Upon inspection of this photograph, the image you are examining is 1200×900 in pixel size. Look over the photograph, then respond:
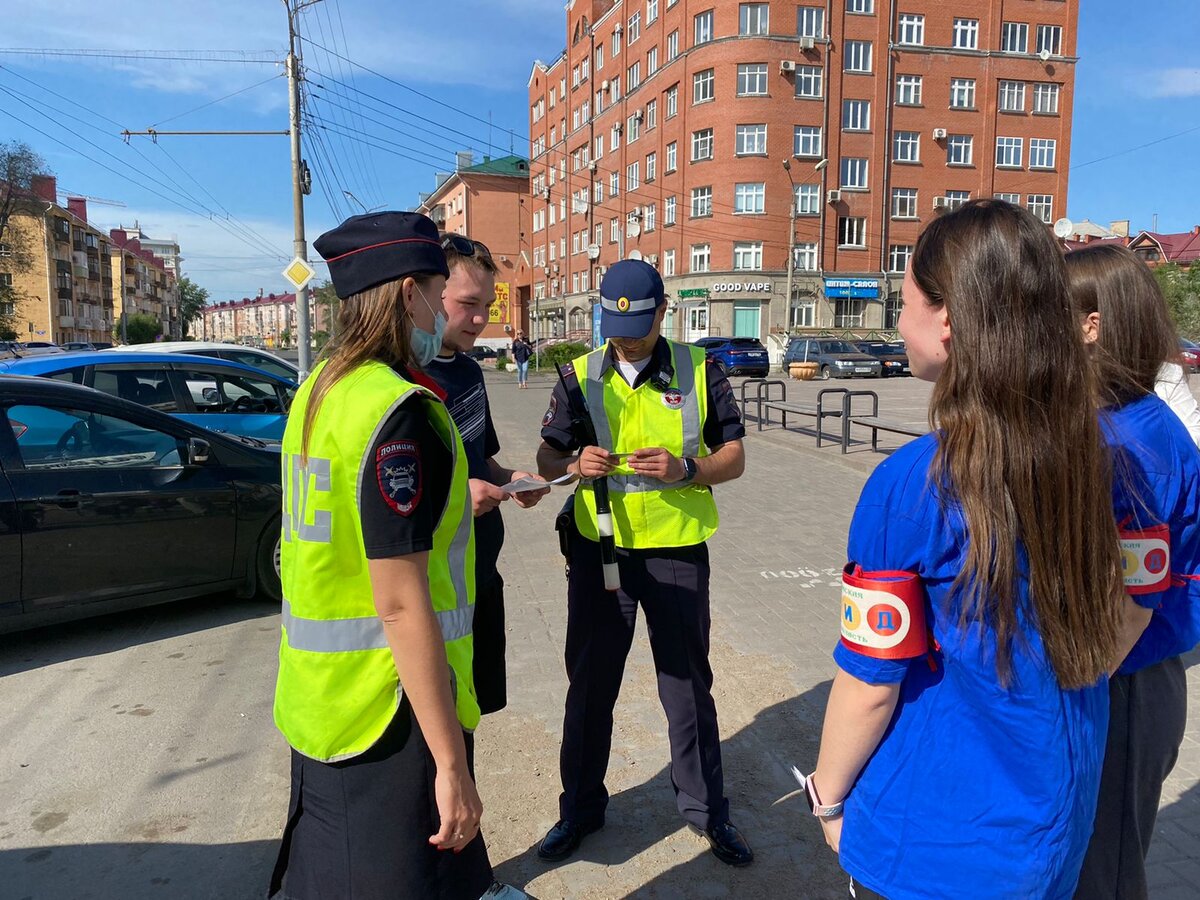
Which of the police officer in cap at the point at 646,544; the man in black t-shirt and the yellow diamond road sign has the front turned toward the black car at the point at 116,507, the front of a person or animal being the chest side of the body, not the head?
the yellow diamond road sign

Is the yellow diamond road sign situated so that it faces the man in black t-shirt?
yes

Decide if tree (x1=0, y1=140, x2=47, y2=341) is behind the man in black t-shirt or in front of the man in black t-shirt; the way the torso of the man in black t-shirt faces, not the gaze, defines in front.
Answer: behind

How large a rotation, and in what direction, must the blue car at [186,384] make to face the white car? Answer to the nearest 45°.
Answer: approximately 90° to its left

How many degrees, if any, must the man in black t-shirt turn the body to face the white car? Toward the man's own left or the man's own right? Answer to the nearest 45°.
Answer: approximately 135° to the man's own left

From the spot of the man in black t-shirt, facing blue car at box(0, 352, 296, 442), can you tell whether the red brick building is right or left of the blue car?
right

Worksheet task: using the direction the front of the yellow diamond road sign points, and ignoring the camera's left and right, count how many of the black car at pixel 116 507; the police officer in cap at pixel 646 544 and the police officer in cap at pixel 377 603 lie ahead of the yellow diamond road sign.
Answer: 3

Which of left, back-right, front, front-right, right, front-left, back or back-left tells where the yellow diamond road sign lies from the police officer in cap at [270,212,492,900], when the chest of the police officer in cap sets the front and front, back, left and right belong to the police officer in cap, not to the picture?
front-left

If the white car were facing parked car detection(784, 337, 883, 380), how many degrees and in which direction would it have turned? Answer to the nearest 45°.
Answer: approximately 45° to its left

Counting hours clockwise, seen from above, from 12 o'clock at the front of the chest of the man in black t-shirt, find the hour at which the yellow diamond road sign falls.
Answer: The yellow diamond road sign is roughly at 7 o'clock from the man in black t-shirt.

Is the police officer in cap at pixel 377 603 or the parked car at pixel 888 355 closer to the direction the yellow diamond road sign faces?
the police officer in cap

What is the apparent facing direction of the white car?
to the viewer's right

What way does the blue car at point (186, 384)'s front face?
to the viewer's right

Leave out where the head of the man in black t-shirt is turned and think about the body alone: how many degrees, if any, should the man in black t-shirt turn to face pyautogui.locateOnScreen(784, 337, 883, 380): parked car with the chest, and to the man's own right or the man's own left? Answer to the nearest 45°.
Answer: approximately 90° to the man's own left
